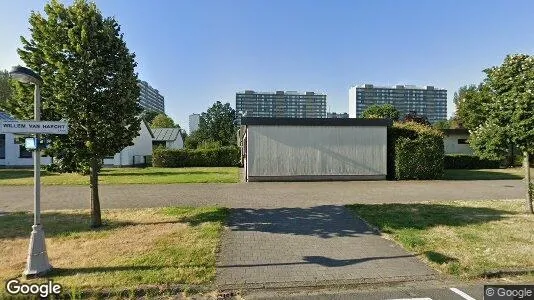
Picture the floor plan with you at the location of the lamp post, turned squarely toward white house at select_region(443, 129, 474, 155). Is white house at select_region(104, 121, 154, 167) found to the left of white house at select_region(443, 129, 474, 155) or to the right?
left

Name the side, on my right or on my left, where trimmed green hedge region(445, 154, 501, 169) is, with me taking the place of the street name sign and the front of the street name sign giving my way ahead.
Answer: on my left

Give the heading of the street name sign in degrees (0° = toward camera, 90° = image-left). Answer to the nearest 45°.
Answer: approximately 0°

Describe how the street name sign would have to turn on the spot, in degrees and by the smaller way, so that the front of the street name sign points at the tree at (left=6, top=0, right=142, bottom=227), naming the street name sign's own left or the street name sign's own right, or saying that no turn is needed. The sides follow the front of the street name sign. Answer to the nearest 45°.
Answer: approximately 135° to the street name sign's own left

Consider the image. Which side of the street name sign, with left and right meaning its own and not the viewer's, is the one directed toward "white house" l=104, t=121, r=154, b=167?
back

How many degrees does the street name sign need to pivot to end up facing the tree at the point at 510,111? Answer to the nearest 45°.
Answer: approximately 90° to its left

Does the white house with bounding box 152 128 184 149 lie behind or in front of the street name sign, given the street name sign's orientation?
behind

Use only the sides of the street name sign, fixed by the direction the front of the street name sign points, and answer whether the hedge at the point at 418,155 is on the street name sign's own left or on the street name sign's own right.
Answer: on the street name sign's own left

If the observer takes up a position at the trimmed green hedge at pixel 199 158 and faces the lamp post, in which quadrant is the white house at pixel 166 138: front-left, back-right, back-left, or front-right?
back-right
